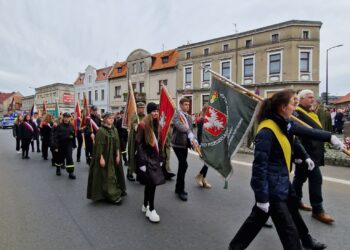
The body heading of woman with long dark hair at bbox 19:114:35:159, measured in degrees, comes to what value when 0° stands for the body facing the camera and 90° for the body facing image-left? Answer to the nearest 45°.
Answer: approximately 315°

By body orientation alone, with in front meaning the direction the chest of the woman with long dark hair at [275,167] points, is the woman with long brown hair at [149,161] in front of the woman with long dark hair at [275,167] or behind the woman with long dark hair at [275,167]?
behind

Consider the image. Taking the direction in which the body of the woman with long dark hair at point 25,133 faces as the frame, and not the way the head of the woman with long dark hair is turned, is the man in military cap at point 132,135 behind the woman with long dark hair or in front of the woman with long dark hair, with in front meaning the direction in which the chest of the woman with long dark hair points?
in front

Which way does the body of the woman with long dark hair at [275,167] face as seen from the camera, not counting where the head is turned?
to the viewer's right

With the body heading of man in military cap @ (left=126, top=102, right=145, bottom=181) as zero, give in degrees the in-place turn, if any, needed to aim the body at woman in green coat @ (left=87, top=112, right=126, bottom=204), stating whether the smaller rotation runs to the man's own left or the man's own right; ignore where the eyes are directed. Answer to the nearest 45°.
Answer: approximately 45° to the man's own right

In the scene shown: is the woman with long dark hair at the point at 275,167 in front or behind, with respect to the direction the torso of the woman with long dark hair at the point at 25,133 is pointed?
in front

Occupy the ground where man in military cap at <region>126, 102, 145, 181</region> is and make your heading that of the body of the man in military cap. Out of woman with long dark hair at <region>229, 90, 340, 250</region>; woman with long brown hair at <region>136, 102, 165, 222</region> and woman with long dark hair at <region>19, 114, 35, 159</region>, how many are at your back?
1

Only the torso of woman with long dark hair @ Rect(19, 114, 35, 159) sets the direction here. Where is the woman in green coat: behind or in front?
in front
